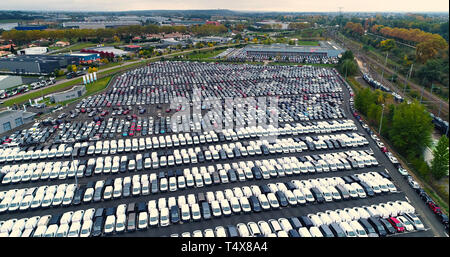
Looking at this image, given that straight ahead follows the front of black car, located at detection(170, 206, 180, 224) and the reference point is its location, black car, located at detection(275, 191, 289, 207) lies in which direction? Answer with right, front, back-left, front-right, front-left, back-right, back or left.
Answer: left

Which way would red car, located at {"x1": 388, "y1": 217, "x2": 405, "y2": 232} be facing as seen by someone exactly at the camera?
facing the viewer and to the right of the viewer

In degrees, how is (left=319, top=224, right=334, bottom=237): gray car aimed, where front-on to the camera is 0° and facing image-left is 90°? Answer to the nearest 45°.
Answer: approximately 315°

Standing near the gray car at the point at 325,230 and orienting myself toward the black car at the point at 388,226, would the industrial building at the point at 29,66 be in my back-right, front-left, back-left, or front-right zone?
back-left

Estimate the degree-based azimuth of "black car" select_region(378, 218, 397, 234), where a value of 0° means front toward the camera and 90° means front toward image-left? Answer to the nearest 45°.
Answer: approximately 315°

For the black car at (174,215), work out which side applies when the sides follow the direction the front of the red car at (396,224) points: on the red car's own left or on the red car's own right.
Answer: on the red car's own right

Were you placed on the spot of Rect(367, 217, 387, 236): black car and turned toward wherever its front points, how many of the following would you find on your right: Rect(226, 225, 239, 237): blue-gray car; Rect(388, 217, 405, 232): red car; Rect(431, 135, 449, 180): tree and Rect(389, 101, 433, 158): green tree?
1

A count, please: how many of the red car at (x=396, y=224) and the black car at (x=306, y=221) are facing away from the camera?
0

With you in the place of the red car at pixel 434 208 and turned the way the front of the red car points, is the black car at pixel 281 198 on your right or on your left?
on your right
